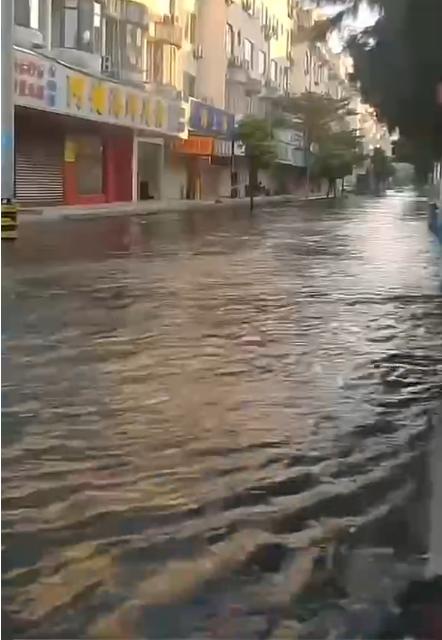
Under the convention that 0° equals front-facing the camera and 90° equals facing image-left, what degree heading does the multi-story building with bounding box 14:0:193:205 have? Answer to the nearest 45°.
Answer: approximately 315°

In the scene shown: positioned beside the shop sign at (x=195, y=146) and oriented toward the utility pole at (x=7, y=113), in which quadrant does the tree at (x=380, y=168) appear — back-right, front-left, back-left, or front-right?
back-left
